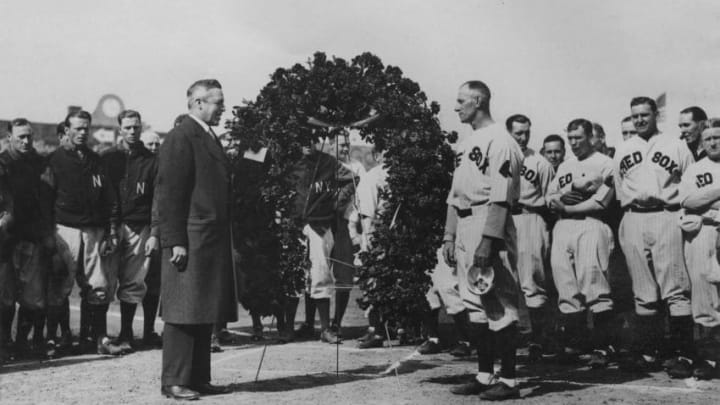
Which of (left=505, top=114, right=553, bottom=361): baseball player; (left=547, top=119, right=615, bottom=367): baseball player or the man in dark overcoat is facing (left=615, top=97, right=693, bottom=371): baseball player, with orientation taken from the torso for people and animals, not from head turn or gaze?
the man in dark overcoat

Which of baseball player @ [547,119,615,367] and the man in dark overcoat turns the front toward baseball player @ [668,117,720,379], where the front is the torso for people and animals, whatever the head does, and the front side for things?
the man in dark overcoat

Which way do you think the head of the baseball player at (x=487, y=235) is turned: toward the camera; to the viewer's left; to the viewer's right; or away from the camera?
to the viewer's left

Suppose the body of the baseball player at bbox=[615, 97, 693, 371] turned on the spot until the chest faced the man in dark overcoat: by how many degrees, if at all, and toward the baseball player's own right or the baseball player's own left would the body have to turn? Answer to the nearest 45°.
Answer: approximately 45° to the baseball player's own right

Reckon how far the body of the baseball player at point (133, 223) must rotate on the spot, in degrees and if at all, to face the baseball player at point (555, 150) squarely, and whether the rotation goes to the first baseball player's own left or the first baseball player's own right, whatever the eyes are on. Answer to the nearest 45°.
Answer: approximately 90° to the first baseball player's own left

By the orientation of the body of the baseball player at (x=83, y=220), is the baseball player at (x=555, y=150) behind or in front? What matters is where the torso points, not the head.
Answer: in front

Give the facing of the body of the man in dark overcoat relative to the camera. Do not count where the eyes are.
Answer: to the viewer's right

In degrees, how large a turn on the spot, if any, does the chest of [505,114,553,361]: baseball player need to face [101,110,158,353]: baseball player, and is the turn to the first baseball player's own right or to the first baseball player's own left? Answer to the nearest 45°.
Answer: approximately 45° to the first baseball player's own right

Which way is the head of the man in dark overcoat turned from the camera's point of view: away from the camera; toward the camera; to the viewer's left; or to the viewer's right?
to the viewer's right

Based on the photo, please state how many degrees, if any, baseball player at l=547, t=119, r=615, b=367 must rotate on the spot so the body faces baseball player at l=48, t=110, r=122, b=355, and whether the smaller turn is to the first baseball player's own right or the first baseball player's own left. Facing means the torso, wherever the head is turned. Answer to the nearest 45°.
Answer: approximately 45° to the first baseball player's own right

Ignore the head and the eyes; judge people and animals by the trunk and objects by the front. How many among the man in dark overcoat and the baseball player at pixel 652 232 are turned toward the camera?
1

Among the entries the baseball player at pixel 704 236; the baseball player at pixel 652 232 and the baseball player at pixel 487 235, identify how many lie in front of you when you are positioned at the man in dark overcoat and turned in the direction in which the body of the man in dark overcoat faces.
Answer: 3
